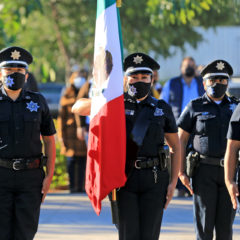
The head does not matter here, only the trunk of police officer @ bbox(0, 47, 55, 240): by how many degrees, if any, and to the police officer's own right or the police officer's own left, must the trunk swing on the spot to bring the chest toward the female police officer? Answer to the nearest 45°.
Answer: approximately 90° to the police officer's own left

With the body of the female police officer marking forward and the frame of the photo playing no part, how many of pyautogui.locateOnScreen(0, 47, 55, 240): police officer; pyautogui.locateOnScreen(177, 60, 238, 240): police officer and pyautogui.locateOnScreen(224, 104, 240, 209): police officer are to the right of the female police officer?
1

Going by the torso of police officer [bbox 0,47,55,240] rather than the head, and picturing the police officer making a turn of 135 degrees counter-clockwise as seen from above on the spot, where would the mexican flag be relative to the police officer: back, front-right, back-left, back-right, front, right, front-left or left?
front-right

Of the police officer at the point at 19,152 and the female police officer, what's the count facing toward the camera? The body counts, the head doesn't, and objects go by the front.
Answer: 2

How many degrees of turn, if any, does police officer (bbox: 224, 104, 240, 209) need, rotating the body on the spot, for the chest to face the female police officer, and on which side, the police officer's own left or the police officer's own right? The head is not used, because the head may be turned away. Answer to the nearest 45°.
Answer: approximately 90° to the police officer's own right

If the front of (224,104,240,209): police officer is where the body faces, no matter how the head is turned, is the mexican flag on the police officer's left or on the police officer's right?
on the police officer's right

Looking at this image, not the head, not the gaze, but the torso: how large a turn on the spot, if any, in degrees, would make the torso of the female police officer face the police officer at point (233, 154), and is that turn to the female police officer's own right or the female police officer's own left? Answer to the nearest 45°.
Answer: approximately 90° to the female police officer's own left

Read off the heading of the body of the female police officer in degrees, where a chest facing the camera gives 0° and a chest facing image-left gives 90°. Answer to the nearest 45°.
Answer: approximately 0°

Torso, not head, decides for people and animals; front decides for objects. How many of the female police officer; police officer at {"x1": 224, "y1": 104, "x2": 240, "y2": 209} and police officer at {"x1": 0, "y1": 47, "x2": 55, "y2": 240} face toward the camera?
3

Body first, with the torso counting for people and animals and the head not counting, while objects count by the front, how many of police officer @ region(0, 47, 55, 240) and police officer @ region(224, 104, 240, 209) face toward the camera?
2

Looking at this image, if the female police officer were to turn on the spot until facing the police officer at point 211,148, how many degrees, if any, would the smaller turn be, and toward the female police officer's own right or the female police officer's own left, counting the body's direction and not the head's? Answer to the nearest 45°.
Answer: approximately 135° to the female police officer's own left

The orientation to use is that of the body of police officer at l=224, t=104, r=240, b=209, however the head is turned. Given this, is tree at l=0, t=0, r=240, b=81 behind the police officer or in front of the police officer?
behind
